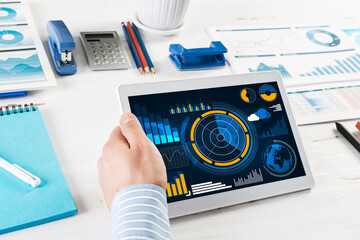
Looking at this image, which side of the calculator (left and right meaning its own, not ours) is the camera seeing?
front
